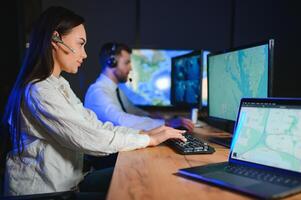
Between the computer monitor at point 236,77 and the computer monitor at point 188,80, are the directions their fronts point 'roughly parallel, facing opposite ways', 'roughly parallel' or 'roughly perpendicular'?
roughly parallel

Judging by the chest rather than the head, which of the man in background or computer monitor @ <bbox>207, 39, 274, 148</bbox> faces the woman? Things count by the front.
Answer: the computer monitor

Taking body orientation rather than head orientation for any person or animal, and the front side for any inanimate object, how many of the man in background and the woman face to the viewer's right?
2

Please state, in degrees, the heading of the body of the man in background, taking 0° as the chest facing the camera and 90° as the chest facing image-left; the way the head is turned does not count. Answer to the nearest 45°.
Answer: approximately 270°

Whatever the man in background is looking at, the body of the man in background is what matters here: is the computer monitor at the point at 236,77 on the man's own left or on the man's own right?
on the man's own right

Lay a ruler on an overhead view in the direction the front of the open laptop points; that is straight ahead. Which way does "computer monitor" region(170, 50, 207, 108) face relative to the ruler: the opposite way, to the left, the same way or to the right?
the same way

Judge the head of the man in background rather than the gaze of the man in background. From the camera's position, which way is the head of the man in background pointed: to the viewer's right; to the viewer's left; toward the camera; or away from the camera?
to the viewer's right

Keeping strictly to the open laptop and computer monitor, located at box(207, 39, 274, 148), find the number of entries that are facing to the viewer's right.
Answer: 0

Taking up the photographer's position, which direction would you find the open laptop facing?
facing the viewer and to the left of the viewer

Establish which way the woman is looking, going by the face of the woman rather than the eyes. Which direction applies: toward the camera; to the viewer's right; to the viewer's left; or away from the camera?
to the viewer's right

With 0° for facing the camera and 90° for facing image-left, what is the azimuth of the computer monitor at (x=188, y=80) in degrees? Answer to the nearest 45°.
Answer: approximately 45°

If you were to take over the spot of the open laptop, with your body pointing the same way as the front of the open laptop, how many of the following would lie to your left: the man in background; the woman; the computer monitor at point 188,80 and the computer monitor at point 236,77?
0

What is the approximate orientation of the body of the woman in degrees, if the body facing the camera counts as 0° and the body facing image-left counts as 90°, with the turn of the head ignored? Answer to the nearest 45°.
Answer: approximately 270°
